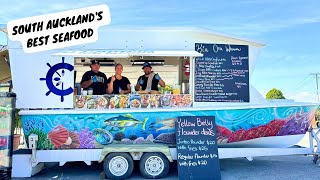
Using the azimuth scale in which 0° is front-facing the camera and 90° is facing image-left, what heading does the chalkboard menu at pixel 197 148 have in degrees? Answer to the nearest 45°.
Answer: approximately 0°

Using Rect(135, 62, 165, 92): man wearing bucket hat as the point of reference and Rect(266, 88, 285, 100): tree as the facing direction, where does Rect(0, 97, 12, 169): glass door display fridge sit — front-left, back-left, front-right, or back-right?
back-left

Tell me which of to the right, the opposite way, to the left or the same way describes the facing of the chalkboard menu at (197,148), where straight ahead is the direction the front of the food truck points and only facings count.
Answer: to the right

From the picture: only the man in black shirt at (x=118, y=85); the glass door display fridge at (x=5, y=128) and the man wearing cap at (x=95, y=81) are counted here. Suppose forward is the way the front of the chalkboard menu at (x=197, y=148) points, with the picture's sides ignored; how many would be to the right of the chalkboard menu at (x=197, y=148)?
3

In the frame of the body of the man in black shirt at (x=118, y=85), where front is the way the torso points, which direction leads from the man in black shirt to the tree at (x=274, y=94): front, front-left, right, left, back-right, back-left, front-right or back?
back-left

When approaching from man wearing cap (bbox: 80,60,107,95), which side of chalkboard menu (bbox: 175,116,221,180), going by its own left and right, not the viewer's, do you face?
right

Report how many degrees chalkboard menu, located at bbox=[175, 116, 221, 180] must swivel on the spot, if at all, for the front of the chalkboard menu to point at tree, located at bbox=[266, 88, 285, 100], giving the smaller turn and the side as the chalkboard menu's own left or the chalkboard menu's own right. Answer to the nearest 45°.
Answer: approximately 180°

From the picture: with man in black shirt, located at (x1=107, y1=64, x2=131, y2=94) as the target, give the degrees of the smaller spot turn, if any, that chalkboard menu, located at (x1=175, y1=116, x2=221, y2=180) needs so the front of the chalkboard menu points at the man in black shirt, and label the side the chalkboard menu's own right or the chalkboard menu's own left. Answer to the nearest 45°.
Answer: approximately 90° to the chalkboard menu's own right

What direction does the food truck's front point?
to the viewer's right
